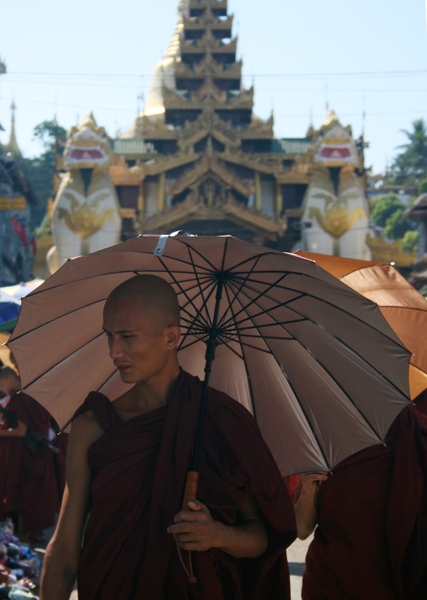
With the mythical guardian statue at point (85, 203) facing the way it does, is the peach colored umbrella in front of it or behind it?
in front

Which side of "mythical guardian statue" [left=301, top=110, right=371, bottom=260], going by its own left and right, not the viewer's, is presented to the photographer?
front

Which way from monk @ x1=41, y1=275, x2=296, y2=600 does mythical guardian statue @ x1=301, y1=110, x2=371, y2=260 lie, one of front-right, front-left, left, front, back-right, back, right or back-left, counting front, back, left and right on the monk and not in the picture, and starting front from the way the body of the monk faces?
back-right

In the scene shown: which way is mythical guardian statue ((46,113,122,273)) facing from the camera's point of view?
toward the camera

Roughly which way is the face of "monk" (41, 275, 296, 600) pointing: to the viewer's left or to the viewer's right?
to the viewer's left

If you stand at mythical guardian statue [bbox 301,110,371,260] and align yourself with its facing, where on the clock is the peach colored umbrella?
The peach colored umbrella is roughly at 12 o'clock from the mythical guardian statue.

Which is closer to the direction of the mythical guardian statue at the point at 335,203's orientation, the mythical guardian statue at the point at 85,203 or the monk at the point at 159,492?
the monk

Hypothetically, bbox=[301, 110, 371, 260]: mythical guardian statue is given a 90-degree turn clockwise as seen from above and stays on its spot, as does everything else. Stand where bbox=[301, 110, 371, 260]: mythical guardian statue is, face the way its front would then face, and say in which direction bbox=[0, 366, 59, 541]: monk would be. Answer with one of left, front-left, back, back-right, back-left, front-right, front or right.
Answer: left

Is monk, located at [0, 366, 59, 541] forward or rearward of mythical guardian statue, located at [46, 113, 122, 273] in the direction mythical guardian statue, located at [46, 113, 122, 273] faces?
forward

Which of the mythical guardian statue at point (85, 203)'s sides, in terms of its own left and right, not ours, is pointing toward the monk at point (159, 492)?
front

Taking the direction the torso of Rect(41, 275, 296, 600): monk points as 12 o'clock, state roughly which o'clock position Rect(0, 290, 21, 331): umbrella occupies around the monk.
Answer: The umbrella is roughly at 4 o'clock from the monk.

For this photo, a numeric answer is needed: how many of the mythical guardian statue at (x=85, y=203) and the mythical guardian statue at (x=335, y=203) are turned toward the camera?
2

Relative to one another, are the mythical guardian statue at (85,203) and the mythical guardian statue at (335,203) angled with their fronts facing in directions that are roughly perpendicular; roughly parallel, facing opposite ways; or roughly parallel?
roughly parallel

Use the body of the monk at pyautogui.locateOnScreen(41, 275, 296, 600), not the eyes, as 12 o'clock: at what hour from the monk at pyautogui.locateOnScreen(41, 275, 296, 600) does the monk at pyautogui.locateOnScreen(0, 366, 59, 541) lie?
the monk at pyautogui.locateOnScreen(0, 366, 59, 541) is roughly at 4 o'clock from the monk at pyautogui.locateOnScreen(41, 275, 296, 600).

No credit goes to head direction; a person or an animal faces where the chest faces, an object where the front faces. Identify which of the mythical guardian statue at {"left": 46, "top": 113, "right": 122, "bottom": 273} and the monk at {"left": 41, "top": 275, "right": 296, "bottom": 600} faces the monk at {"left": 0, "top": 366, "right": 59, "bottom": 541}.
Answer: the mythical guardian statue

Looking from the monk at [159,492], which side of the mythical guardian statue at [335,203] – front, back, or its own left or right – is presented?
front

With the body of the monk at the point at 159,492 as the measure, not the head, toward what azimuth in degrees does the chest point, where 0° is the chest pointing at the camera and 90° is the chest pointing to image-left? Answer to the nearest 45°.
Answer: approximately 45°
